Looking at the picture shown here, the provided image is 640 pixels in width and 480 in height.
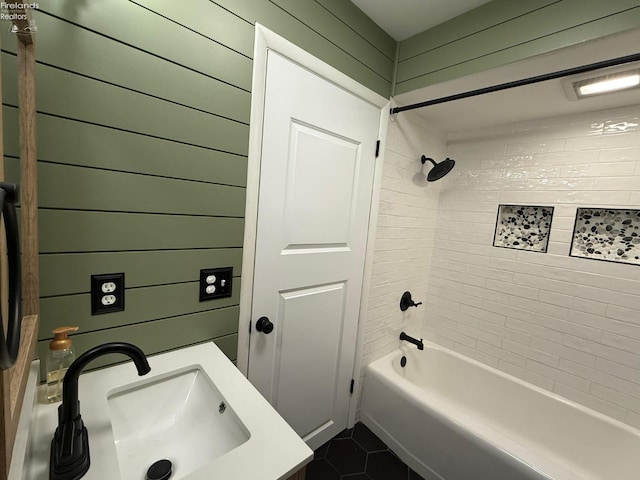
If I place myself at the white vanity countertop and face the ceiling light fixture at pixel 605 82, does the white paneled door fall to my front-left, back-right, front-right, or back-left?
front-left

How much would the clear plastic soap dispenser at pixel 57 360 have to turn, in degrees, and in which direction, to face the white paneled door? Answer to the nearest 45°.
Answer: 0° — it already faces it

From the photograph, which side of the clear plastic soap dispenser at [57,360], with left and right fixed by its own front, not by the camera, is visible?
right

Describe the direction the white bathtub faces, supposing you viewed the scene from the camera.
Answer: facing the viewer and to the left of the viewer

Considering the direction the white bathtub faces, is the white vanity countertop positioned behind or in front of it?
in front

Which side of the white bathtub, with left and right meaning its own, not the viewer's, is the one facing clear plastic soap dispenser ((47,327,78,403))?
front
